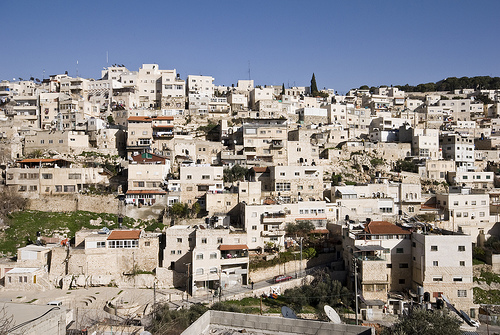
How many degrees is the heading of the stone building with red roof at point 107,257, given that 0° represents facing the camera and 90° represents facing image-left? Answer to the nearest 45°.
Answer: approximately 0°

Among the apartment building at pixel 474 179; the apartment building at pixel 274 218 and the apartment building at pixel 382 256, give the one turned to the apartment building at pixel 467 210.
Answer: the apartment building at pixel 474 179

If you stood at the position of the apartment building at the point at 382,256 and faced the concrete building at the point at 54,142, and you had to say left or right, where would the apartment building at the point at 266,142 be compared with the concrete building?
right

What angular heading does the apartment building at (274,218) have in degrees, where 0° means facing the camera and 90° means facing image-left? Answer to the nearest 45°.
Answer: approximately 0°

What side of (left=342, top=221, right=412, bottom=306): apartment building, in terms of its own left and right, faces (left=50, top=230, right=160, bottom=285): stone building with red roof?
right

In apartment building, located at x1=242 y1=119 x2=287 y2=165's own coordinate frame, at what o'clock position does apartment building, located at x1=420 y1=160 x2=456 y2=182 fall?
apartment building, located at x1=420 y1=160 x2=456 y2=182 is roughly at 9 o'clock from apartment building, located at x1=242 y1=119 x2=287 y2=165.

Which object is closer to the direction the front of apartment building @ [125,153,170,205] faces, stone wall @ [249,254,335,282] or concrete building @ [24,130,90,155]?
the stone wall

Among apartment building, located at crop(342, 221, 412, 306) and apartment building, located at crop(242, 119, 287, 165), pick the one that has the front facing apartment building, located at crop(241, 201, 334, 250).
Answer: apartment building, located at crop(242, 119, 287, 165)

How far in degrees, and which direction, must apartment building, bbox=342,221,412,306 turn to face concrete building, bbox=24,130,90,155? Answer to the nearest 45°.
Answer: approximately 90° to its right

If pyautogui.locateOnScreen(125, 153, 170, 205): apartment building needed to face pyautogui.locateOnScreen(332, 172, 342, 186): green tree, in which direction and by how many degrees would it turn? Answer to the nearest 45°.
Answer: approximately 90° to its left
